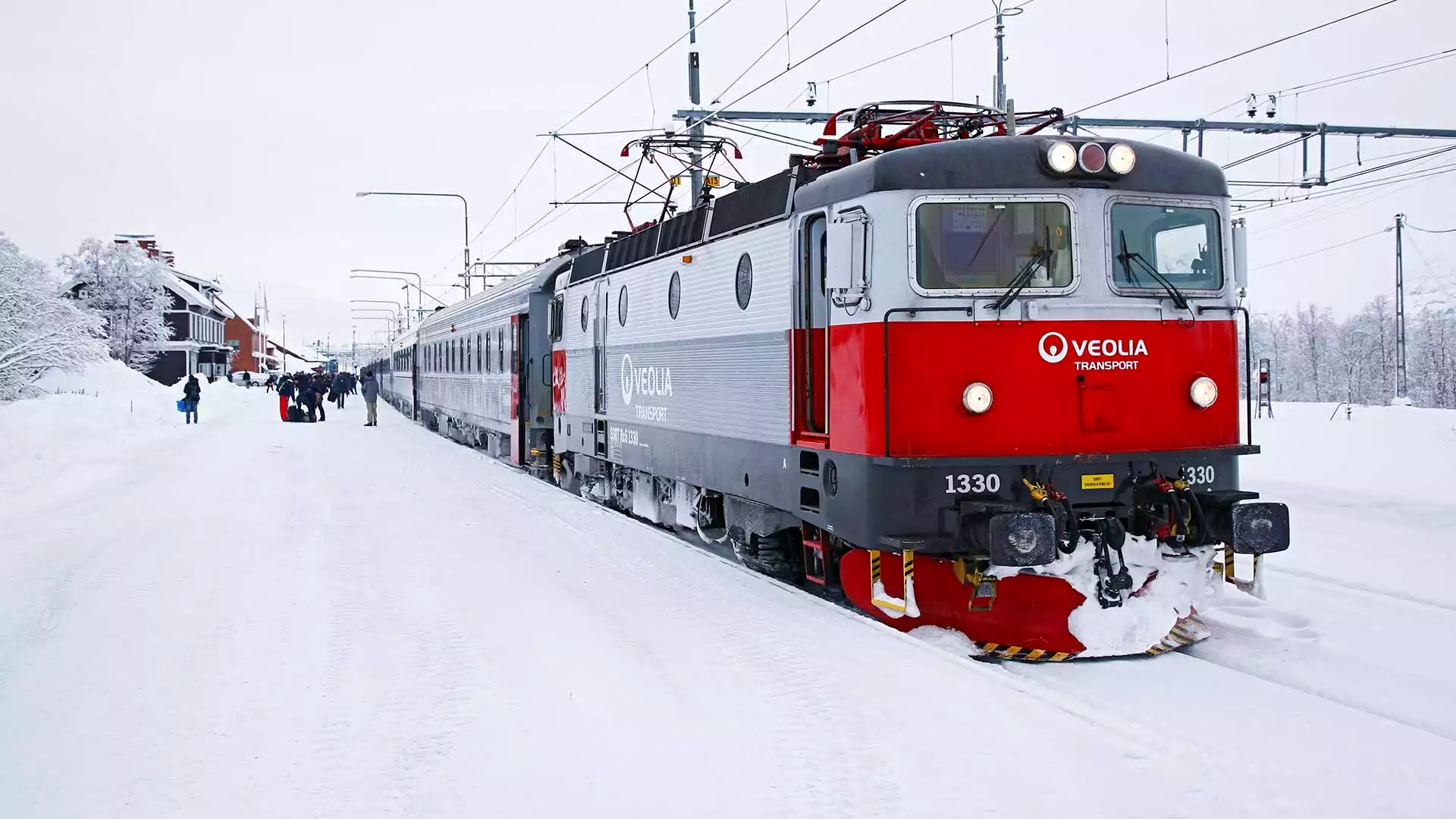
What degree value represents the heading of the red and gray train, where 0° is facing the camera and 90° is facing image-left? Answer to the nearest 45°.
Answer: approximately 315°

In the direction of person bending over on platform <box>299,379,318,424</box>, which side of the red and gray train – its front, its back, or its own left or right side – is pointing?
back

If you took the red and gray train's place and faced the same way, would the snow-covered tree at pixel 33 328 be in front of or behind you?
behind

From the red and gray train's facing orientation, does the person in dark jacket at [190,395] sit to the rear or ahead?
to the rear

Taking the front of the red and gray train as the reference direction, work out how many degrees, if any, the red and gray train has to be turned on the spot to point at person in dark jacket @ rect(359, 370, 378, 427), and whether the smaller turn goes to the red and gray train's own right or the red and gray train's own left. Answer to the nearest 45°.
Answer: approximately 180°

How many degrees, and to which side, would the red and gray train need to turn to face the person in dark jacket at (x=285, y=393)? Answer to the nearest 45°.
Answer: approximately 180°

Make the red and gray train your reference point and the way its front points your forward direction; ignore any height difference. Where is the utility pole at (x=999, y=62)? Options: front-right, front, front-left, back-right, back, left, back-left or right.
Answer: back-left
